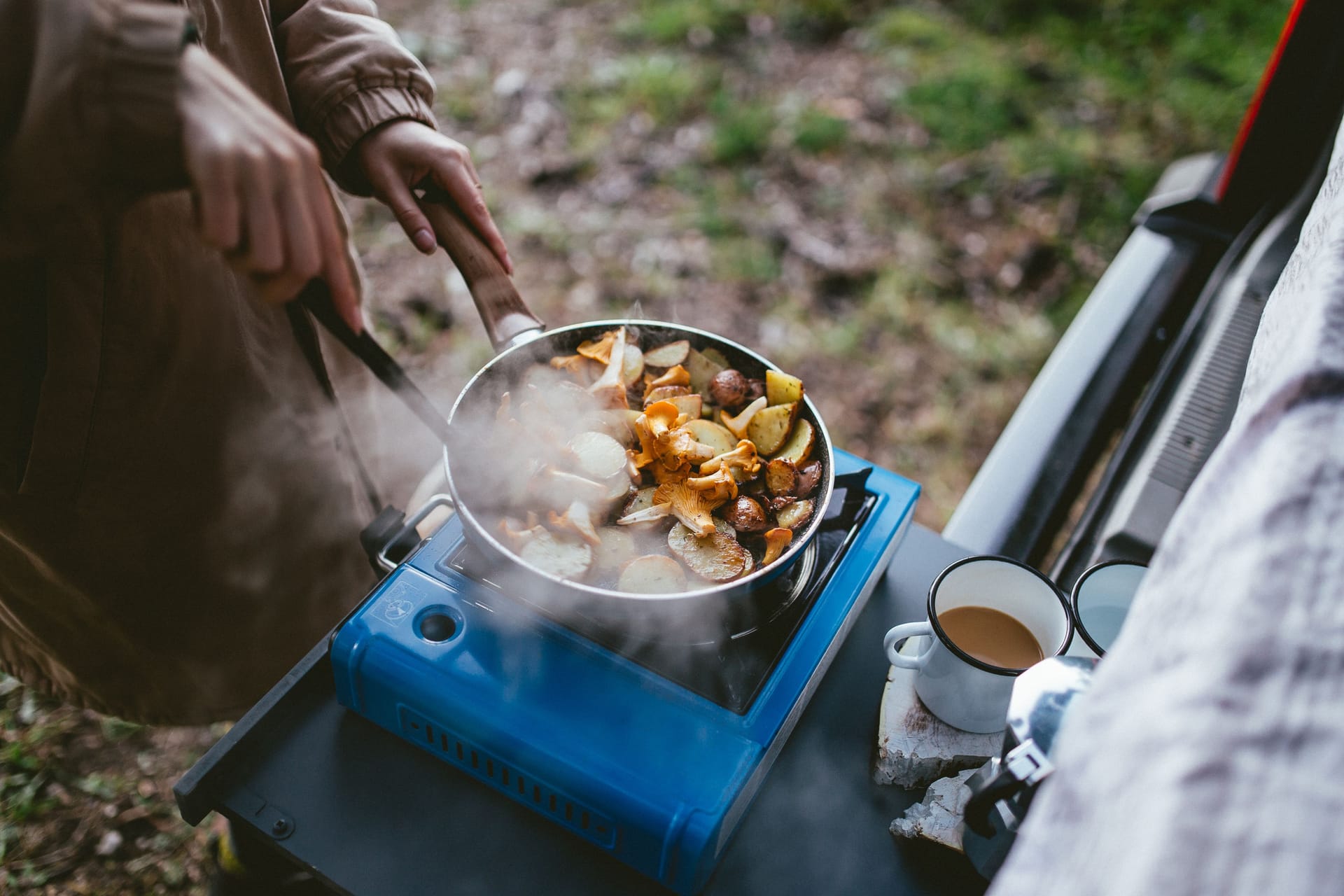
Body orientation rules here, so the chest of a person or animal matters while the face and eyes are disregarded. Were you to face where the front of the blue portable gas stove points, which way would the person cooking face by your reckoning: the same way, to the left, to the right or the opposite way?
the opposite way

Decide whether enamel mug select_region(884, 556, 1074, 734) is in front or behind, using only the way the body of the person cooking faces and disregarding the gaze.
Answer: in front

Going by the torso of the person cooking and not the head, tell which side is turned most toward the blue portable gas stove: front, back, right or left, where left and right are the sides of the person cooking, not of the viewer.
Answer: front

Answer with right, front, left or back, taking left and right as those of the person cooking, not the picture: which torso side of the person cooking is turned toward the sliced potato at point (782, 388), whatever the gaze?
front

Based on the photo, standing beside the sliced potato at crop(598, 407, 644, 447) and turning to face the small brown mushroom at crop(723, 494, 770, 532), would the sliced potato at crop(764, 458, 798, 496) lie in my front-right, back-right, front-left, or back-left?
front-left

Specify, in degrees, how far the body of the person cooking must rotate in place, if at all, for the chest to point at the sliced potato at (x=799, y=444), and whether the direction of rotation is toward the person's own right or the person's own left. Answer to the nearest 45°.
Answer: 0° — they already face it

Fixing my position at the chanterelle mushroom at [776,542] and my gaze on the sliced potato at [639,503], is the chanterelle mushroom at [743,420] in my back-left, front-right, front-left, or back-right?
front-right
